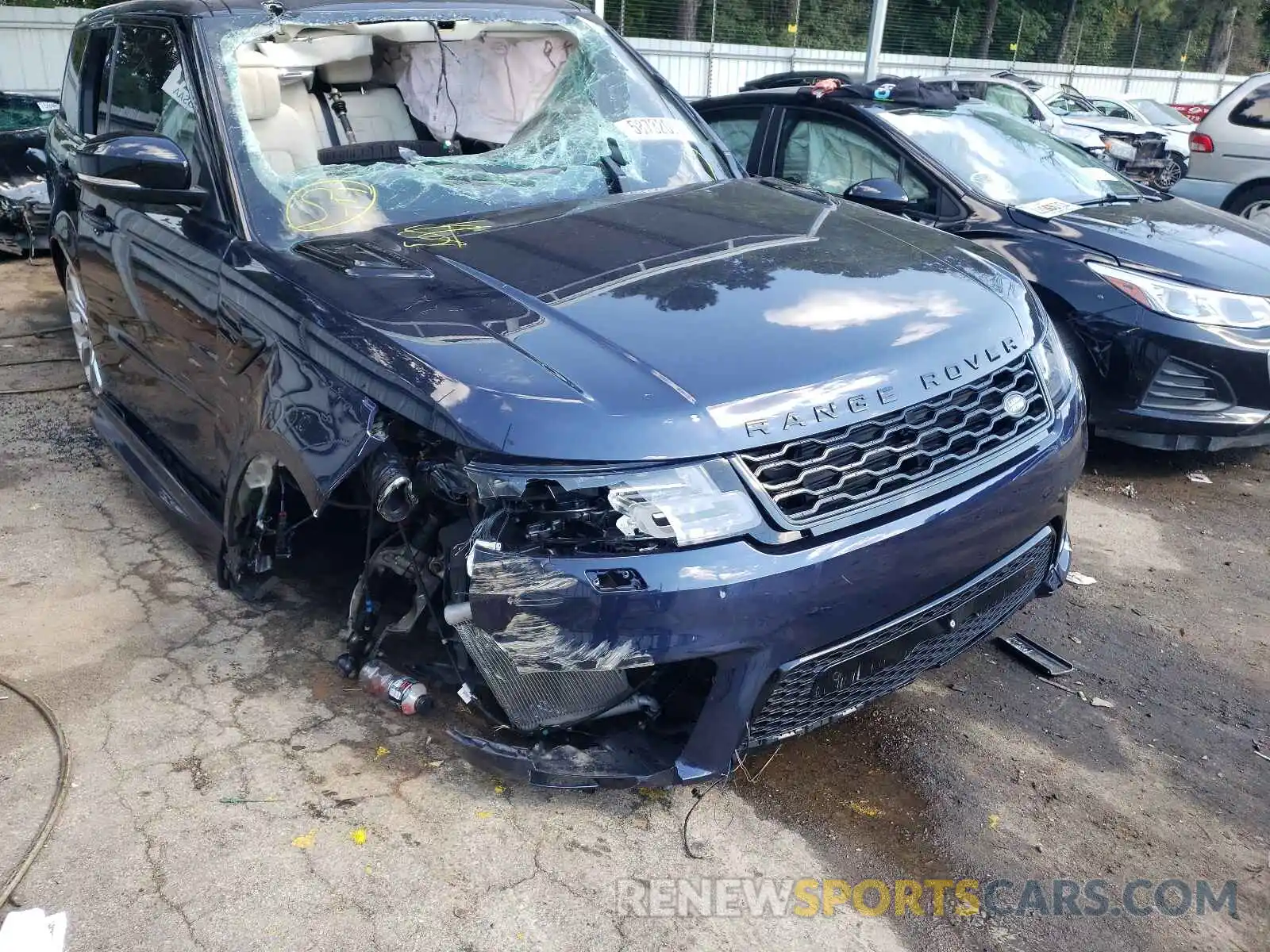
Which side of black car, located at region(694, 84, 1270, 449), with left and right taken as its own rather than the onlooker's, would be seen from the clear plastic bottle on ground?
right

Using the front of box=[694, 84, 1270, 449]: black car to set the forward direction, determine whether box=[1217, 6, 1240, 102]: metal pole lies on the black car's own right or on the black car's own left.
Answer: on the black car's own left

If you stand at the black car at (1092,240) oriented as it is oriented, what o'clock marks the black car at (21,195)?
the black car at (21,195) is roughly at 5 o'clock from the black car at (1092,240).

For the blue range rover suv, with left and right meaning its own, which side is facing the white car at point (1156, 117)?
left

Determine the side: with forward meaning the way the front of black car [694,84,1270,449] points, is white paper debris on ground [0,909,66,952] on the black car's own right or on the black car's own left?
on the black car's own right

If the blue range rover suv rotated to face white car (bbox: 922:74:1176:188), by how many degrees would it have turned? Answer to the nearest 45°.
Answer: approximately 90° to its left

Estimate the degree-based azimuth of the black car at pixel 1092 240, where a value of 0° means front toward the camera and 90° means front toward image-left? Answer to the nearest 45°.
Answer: approximately 315°

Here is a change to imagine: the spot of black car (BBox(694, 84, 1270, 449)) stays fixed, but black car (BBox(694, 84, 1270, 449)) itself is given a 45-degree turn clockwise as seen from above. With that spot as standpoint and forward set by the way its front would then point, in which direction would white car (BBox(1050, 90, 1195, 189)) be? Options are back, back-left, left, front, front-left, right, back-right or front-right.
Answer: back

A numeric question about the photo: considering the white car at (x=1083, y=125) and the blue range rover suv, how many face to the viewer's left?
0

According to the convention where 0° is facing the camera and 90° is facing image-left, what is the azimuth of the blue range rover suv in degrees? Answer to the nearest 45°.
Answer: approximately 315°

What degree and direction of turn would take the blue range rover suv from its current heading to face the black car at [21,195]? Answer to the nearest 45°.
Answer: approximately 180°
